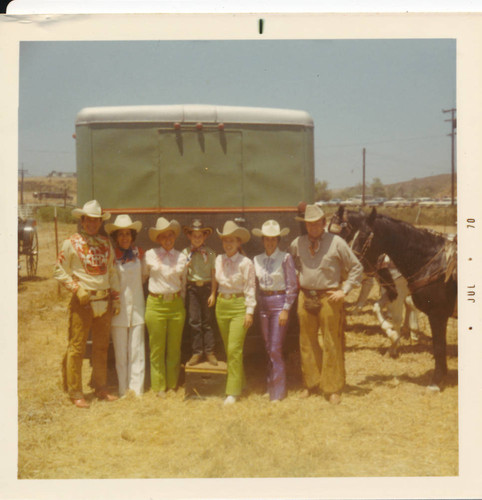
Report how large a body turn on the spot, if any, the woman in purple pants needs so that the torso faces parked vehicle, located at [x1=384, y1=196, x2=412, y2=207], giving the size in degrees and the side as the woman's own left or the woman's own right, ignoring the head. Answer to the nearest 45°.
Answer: approximately 180°

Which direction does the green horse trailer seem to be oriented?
away from the camera

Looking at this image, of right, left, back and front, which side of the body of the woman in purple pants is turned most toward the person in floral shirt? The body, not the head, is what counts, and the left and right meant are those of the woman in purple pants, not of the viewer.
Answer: right

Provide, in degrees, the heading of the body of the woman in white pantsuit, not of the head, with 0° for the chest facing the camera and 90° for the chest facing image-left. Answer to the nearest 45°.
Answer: approximately 0°

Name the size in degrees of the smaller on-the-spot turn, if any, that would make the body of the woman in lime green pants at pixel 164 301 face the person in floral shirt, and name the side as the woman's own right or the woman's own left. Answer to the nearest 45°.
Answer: approximately 90° to the woman's own right

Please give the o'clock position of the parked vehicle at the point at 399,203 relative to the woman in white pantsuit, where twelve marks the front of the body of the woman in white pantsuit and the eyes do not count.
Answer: The parked vehicle is roughly at 7 o'clock from the woman in white pantsuit.

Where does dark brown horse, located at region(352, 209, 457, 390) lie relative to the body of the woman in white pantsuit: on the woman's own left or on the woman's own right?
on the woman's own left

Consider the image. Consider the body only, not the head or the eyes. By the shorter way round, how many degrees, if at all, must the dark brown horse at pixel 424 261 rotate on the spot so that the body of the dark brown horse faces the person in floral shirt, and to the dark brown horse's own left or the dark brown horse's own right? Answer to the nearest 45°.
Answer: approximately 45° to the dark brown horse's own left

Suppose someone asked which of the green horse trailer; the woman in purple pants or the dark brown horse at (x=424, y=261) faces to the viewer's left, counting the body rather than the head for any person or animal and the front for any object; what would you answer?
the dark brown horse

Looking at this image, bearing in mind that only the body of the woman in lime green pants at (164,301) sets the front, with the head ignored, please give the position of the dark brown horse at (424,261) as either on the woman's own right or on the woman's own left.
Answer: on the woman's own left

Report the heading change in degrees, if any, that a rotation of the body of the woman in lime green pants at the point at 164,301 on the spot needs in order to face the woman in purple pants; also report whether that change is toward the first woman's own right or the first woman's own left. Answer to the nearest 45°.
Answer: approximately 90° to the first woman's own left

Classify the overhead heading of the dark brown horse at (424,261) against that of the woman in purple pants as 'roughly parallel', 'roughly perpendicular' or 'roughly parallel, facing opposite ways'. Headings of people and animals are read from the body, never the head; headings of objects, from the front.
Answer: roughly perpendicular
